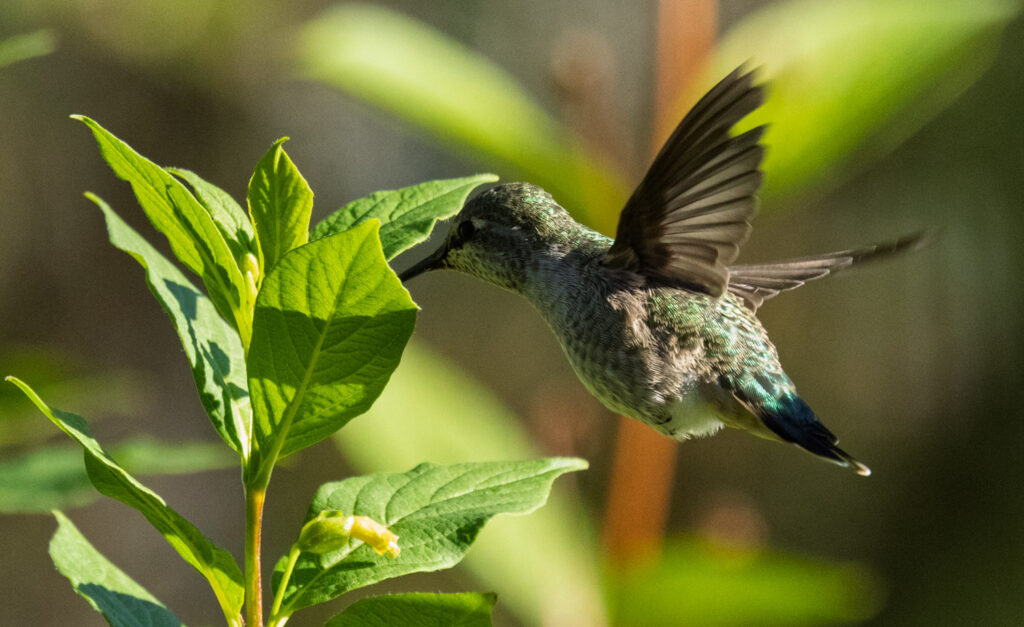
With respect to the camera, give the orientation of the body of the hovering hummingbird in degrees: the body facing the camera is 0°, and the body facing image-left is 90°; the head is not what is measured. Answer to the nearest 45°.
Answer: approximately 90°

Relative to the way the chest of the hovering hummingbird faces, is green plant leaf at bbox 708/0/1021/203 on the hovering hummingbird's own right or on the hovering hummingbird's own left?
on the hovering hummingbird's own right

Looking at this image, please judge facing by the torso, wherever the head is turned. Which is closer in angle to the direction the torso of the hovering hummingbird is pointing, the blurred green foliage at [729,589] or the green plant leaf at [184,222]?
the green plant leaf

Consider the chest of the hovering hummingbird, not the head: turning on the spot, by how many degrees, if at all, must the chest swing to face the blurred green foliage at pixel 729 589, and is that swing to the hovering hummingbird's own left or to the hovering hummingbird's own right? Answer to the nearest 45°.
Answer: approximately 90° to the hovering hummingbird's own right
